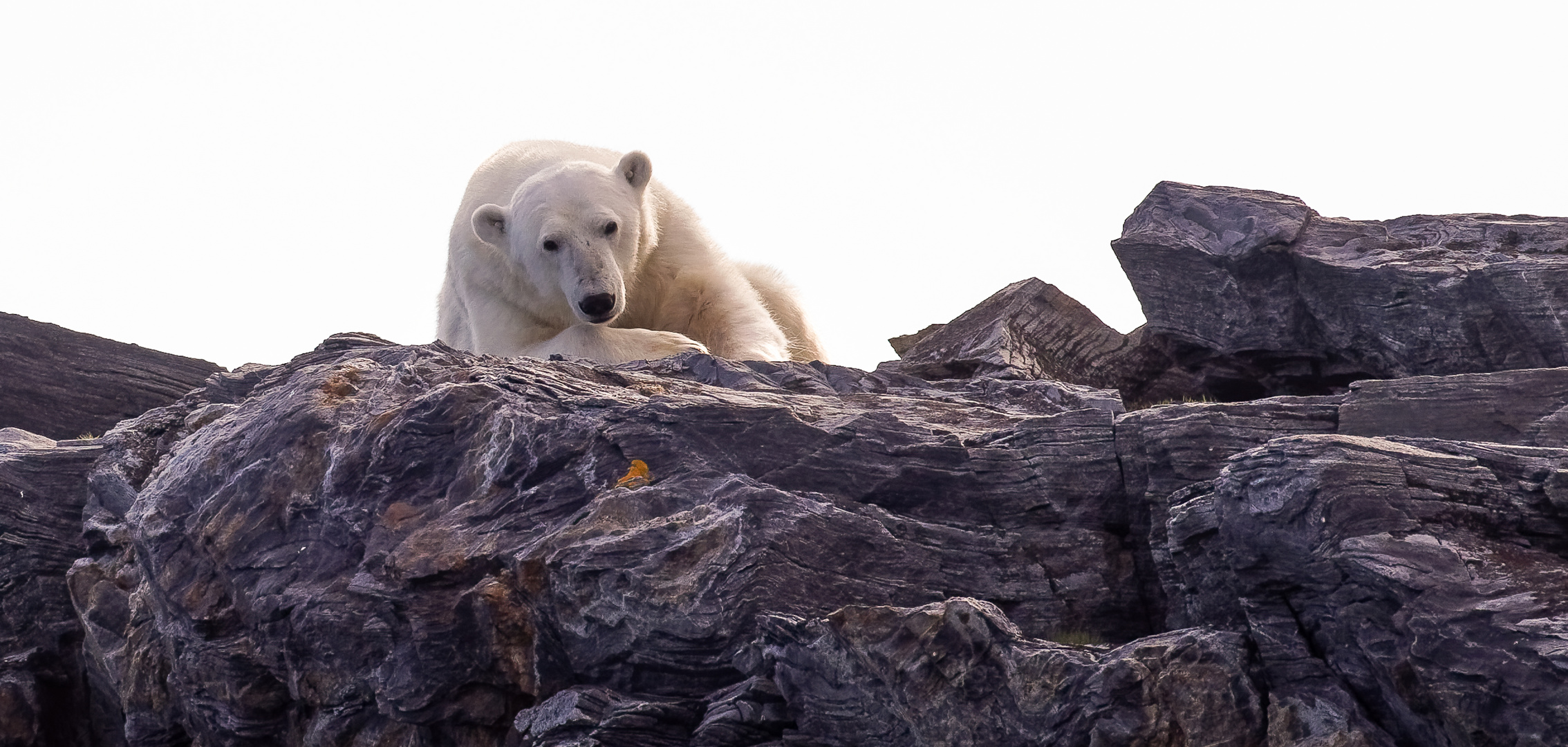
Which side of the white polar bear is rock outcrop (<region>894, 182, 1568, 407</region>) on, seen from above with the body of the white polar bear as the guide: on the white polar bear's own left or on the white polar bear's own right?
on the white polar bear's own left

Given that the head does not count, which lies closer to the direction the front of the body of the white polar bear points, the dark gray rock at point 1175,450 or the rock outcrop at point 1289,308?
the dark gray rock

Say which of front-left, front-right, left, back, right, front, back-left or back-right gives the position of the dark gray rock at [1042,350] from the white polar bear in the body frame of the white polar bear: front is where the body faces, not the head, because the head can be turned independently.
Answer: left

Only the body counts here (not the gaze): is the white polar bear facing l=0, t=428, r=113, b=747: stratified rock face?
no

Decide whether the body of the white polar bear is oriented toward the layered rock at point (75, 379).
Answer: no

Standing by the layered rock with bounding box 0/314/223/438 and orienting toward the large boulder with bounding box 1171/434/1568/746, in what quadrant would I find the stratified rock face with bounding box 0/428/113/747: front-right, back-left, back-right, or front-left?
front-right

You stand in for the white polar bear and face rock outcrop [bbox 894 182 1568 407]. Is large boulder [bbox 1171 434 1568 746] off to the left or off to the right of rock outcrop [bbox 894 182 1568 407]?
right

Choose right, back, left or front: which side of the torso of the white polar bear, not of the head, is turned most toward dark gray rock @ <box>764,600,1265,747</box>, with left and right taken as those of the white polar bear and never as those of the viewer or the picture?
front

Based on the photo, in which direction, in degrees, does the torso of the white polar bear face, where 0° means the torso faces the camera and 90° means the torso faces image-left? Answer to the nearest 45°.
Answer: approximately 0°

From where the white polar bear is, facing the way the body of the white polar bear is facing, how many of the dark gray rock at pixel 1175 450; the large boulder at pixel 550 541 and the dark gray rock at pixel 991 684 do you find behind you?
0

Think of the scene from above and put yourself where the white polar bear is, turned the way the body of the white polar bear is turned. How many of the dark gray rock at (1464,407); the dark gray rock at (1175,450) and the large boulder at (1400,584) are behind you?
0

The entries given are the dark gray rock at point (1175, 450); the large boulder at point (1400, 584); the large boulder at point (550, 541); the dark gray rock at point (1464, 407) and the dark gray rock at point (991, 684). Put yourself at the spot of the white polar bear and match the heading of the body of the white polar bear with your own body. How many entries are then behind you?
0
